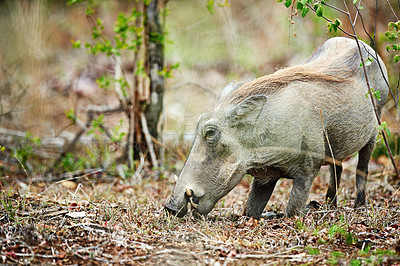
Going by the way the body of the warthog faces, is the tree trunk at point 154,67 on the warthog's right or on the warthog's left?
on the warthog's right

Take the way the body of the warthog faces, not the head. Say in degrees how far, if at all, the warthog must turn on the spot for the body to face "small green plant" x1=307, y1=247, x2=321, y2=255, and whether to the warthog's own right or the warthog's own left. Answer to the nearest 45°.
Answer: approximately 45° to the warthog's own left

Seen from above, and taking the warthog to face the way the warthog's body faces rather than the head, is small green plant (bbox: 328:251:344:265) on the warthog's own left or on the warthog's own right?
on the warthog's own left

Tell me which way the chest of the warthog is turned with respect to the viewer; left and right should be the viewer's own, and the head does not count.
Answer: facing the viewer and to the left of the viewer

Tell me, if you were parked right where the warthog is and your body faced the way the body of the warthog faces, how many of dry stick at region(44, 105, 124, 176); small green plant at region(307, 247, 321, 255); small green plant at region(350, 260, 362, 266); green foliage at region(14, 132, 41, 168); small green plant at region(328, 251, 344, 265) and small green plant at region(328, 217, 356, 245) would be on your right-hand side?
2

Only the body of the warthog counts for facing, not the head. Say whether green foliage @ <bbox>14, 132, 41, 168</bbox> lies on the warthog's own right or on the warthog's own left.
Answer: on the warthog's own right

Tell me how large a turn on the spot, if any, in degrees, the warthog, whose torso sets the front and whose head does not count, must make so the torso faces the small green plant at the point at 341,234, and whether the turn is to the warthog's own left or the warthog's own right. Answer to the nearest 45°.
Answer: approximately 90° to the warthog's own left

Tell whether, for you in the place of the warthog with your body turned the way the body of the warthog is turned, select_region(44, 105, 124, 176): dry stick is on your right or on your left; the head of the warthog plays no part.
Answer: on your right

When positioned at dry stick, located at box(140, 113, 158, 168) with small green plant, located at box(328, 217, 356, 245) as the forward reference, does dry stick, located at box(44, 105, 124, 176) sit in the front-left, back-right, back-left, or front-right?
back-right
